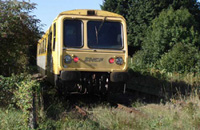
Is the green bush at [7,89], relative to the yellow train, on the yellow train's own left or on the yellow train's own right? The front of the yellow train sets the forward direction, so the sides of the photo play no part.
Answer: on the yellow train's own right

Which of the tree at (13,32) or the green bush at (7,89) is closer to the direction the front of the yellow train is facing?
the green bush

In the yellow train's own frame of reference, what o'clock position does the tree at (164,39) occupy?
The tree is roughly at 7 o'clock from the yellow train.

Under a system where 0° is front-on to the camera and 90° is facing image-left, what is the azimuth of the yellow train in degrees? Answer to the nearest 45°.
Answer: approximately 0°

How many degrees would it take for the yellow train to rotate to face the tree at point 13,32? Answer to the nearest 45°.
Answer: approximately 135° to its right

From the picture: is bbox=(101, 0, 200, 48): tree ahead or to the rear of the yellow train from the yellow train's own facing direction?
to the rear

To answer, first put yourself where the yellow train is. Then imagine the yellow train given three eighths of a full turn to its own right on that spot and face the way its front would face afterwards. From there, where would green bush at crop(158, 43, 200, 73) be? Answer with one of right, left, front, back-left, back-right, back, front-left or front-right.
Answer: right

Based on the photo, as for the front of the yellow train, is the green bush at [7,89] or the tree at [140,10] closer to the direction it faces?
the green bush
